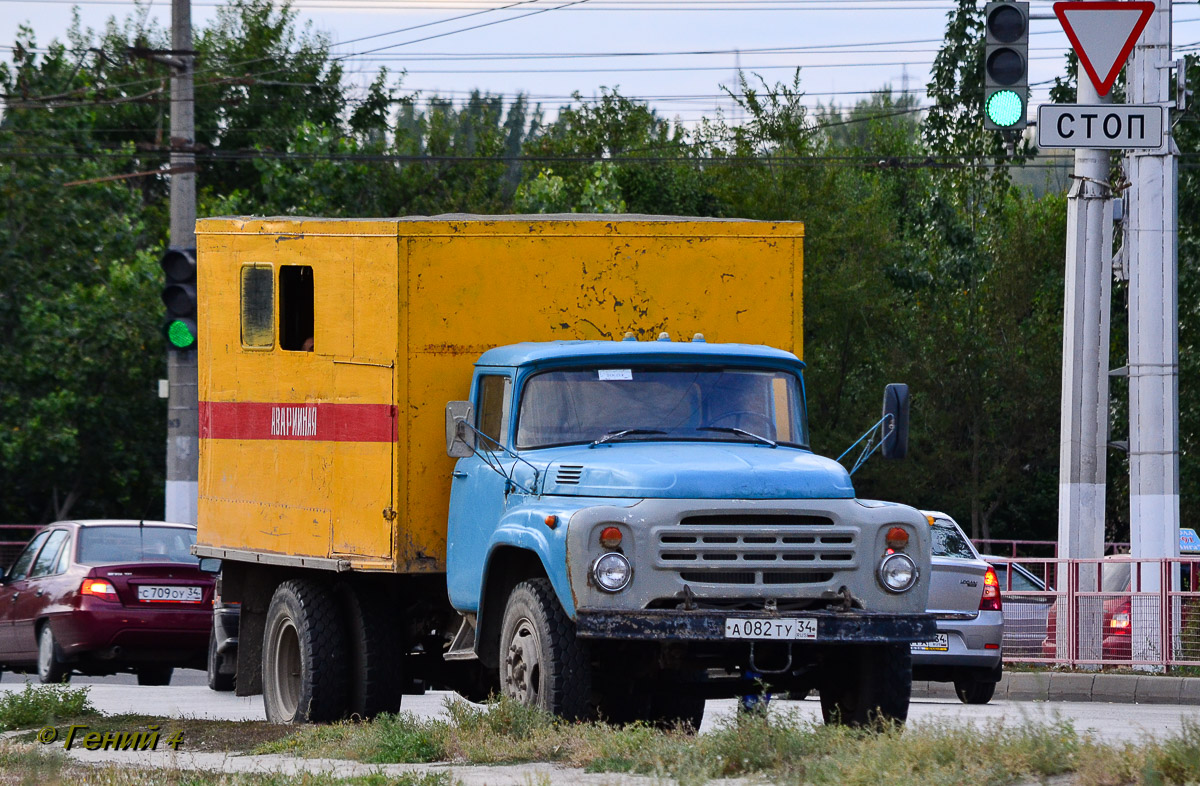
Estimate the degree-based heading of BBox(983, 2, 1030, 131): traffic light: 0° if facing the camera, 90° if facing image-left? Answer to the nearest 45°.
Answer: approximately 0°

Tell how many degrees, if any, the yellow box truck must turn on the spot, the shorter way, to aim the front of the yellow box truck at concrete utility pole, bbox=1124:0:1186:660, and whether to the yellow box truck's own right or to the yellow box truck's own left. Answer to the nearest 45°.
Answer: approximately 90° to the yellow box truck's own left

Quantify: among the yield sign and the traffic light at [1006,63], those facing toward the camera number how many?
2

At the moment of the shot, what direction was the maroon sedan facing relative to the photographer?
facing away from the viewer and to the left of the viewer
